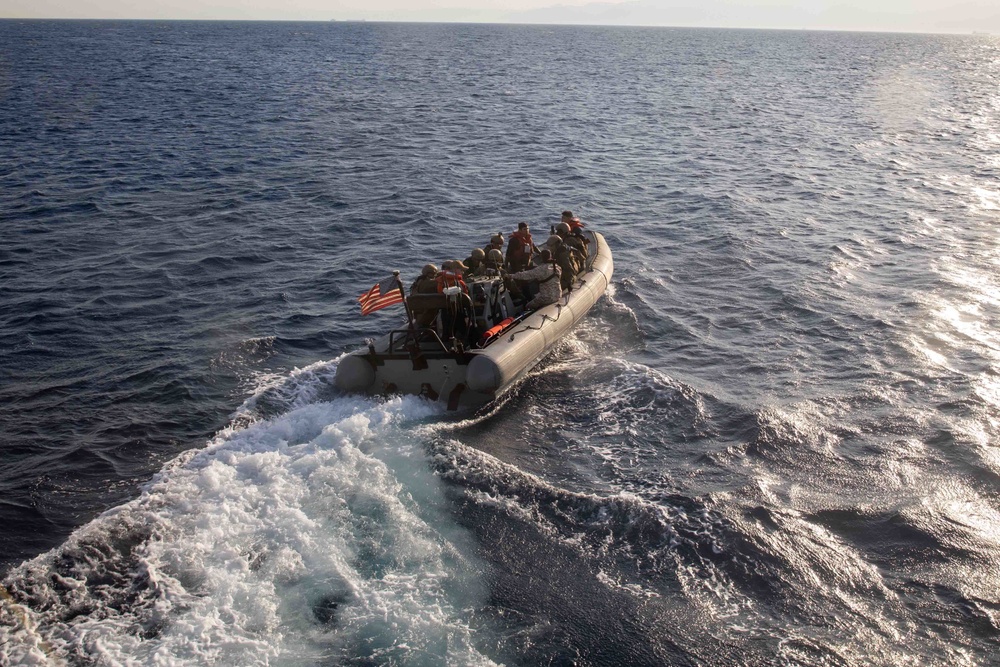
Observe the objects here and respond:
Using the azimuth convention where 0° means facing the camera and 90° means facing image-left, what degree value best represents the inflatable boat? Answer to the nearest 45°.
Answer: approximately 225°

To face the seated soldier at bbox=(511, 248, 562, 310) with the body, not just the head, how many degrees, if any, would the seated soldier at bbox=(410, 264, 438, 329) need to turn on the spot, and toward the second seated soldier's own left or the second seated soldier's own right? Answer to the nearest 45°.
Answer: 0° — they already face them

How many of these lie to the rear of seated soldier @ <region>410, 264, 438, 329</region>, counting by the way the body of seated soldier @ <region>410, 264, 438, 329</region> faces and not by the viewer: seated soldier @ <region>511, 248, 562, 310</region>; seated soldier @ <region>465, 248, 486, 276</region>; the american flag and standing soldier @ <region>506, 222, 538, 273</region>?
1

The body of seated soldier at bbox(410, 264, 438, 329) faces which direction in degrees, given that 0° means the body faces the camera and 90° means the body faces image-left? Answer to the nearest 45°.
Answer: approximately 225°

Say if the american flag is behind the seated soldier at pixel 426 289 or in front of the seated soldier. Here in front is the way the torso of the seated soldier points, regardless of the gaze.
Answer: behind

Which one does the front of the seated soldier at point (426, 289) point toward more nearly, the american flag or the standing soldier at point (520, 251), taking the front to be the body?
the standing soldier

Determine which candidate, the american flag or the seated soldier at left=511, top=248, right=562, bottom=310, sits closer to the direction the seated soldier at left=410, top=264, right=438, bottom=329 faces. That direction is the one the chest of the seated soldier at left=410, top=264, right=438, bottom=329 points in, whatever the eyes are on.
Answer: the seated soldier

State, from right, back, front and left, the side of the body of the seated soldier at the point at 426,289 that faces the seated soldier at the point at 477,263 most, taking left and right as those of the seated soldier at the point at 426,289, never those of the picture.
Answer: front

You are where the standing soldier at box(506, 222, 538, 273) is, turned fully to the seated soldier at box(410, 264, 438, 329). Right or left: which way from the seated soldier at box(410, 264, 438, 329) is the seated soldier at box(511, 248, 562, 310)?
left
